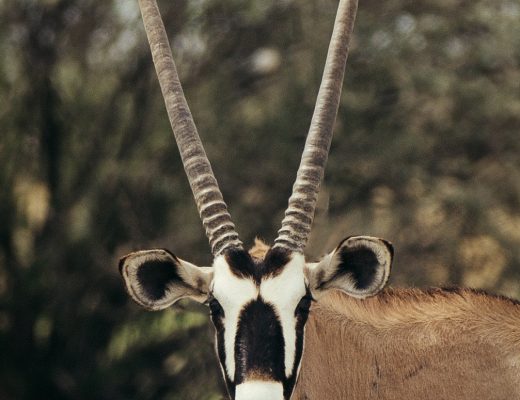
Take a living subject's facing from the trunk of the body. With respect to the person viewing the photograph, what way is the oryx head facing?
facing the viewer
